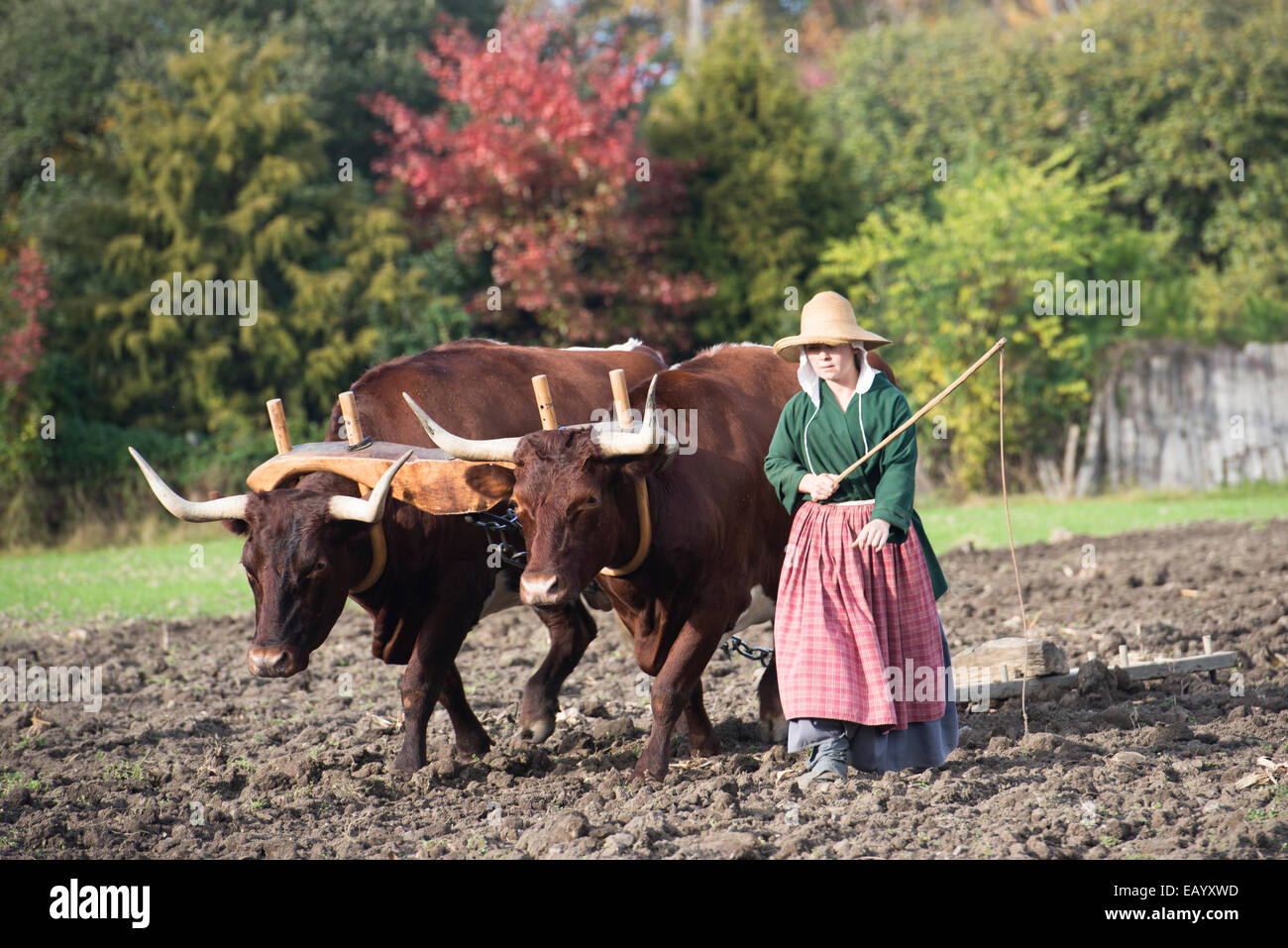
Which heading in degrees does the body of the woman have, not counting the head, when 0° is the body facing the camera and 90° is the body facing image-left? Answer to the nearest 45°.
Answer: approximately 45°

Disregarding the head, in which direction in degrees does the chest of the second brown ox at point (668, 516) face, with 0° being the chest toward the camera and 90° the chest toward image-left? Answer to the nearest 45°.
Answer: approximately 45°

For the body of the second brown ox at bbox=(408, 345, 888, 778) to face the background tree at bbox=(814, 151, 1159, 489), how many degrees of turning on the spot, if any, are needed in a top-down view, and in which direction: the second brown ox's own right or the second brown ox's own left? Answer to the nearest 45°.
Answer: approximately 135° to the second brown ox's own right

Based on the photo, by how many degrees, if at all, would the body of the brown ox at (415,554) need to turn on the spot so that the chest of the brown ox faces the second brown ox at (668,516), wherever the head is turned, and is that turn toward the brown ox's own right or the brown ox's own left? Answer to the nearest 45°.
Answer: approximately 90° to the brown ox's own left

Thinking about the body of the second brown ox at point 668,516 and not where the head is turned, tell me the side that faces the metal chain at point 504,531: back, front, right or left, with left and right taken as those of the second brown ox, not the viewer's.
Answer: right

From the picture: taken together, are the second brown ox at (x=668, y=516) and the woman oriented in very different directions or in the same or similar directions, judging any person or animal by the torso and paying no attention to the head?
same or similar directions

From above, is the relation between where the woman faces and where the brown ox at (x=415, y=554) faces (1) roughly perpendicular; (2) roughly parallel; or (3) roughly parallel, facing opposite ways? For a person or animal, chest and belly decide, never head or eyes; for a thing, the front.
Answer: roughly parallel

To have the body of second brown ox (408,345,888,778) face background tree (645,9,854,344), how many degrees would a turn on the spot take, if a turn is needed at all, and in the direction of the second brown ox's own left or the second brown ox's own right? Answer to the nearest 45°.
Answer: approximately 135° to the second brown ox's own right

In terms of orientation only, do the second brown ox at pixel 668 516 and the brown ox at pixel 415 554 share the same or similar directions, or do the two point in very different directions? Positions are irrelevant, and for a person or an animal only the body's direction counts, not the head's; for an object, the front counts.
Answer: same or similar directions

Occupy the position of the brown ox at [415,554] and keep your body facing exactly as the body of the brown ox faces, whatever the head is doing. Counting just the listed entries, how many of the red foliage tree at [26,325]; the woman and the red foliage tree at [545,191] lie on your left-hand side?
1

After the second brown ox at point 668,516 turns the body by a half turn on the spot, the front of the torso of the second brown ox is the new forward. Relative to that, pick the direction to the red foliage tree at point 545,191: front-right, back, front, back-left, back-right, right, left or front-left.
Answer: front-left

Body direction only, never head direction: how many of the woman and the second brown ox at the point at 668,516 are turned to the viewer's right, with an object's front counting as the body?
0
